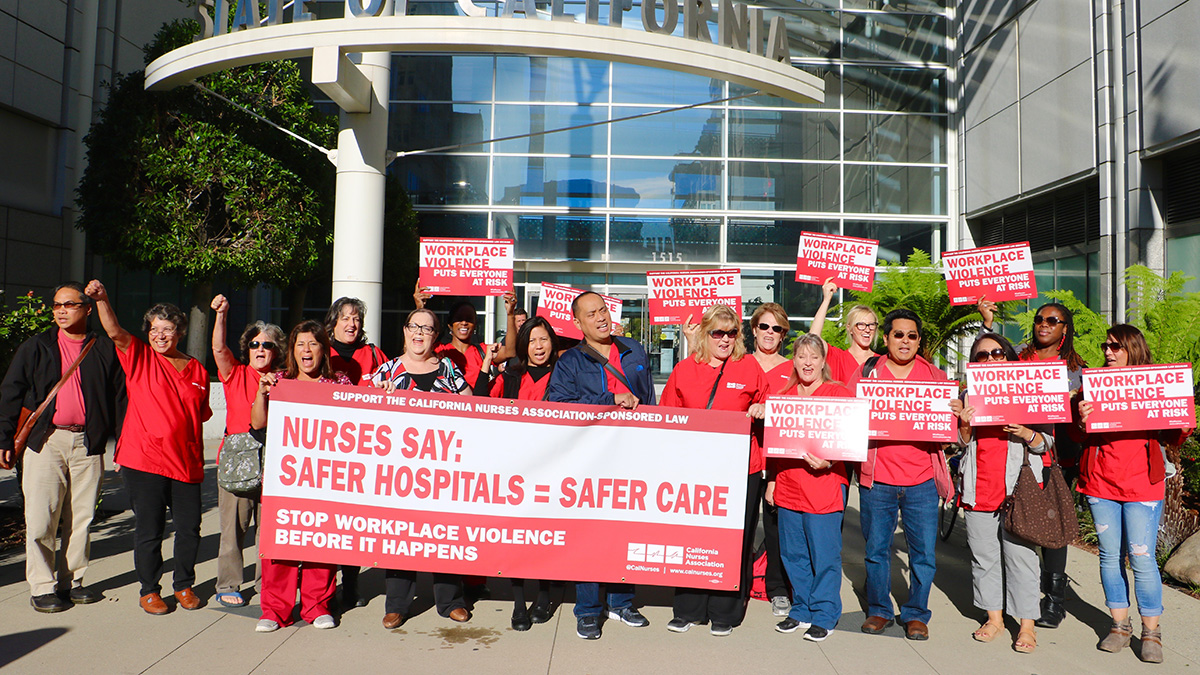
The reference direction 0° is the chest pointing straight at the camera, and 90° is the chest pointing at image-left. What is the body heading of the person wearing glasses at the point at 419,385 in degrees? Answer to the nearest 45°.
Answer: approximately 0°

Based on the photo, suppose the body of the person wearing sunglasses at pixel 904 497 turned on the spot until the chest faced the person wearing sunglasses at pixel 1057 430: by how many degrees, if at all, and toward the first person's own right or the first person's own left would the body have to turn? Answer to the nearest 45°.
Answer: approximately 135° to the first person's own left

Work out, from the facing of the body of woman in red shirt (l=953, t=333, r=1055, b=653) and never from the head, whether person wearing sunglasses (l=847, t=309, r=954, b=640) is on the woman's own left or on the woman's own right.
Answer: on the woman's own right

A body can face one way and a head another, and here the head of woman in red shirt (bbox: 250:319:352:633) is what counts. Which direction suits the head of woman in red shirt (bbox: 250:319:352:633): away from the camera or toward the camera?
toward the camera

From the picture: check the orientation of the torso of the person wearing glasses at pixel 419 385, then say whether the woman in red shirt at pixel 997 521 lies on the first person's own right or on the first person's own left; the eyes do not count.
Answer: on the first person's own left

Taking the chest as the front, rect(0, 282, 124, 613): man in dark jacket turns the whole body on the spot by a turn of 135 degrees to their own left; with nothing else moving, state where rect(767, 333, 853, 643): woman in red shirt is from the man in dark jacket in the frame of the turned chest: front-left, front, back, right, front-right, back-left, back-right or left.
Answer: right

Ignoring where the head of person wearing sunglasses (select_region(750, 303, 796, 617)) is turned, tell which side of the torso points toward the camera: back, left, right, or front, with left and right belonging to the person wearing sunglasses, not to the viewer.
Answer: front

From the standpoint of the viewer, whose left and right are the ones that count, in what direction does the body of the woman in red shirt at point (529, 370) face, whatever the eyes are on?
facing the viewer

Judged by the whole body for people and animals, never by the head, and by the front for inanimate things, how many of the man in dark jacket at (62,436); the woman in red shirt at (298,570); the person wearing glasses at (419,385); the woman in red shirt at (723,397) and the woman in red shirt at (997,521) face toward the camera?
5

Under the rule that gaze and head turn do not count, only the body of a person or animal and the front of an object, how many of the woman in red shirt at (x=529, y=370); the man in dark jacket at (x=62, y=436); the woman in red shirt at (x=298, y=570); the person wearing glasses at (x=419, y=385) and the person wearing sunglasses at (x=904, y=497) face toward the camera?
5

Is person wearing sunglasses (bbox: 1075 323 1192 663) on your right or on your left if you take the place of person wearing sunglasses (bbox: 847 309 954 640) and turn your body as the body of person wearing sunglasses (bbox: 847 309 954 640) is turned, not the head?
on your left

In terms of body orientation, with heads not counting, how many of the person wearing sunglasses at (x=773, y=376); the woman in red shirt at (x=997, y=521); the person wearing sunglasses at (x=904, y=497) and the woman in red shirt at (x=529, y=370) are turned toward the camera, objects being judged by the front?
4

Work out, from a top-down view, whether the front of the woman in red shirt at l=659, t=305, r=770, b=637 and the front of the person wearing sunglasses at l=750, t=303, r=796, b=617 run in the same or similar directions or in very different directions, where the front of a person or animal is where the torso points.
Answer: same or similar directions

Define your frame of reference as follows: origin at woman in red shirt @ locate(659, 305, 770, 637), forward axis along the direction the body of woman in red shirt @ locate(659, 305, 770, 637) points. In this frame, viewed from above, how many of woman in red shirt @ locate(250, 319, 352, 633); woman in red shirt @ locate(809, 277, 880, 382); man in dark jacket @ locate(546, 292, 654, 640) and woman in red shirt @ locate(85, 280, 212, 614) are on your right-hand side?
3

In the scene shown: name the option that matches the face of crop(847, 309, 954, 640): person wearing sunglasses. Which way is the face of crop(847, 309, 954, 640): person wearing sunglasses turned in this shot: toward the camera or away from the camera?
toward the camera
